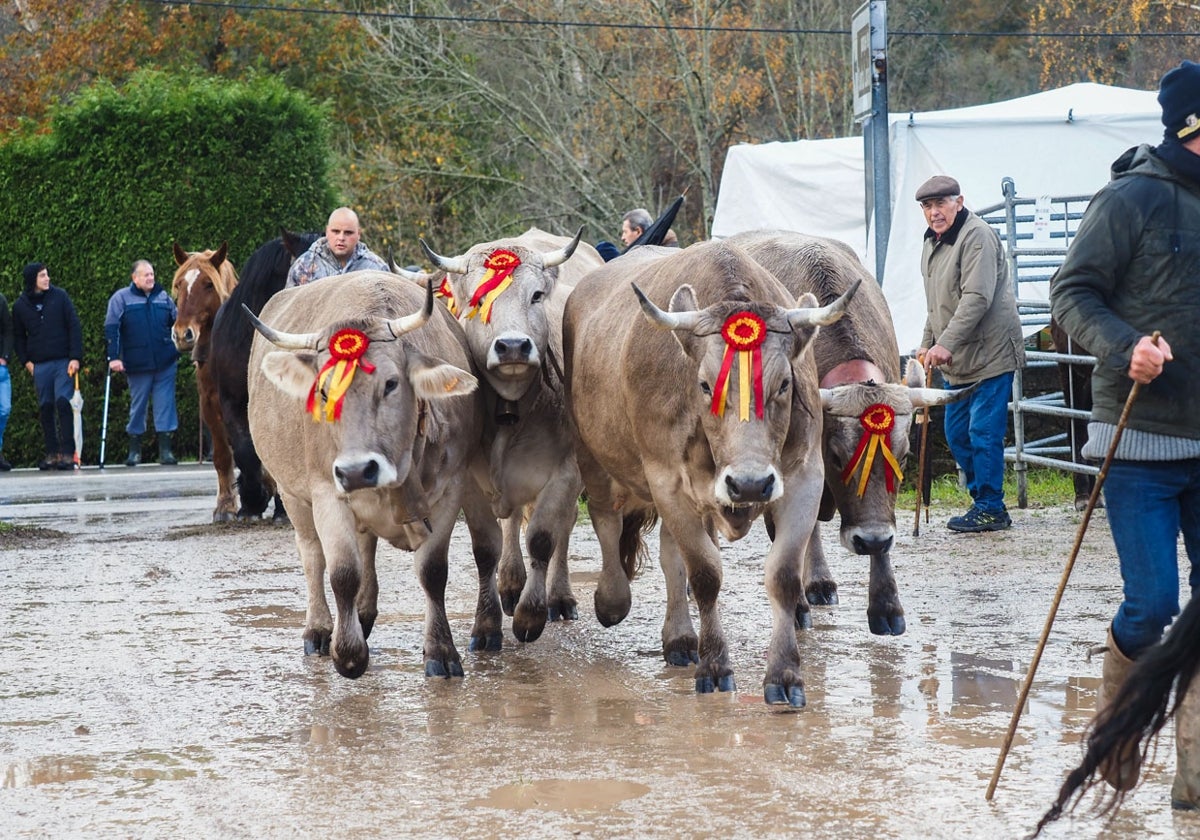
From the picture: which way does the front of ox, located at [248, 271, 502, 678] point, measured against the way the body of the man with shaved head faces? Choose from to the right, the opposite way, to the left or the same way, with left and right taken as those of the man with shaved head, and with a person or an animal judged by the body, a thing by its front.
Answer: the same way

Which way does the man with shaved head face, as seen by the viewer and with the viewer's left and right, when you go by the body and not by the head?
facing the viewer

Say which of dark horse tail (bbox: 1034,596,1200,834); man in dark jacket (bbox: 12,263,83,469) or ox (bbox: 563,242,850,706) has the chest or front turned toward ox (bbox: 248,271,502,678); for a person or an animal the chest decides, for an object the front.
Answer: the man in dark jacket

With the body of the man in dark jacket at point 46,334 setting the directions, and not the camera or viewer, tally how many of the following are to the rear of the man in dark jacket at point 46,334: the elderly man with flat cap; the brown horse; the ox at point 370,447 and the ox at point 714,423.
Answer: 0

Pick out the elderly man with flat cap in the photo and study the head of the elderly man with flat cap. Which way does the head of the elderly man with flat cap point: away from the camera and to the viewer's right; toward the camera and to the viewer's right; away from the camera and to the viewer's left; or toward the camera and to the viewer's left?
toward the camera and to the viewer's left

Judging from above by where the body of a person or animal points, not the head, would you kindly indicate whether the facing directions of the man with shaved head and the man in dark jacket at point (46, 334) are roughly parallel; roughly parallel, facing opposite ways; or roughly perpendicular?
roughly parallel

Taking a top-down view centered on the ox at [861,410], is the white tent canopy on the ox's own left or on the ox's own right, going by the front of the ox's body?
on the ox's own left

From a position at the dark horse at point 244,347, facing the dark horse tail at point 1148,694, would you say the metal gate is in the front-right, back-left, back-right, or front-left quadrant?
front-left

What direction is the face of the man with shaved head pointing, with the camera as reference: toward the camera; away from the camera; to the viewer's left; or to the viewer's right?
toward the camera

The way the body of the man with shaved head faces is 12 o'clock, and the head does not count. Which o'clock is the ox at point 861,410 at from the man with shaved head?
The ox is roughly at 11 o'clock from the man with shaved head.

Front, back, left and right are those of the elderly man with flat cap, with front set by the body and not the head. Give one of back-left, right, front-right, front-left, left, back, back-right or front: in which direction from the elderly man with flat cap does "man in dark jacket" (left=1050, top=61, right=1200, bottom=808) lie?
front-left

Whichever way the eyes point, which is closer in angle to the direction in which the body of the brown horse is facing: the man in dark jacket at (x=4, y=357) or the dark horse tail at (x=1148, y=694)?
the dark horse tail

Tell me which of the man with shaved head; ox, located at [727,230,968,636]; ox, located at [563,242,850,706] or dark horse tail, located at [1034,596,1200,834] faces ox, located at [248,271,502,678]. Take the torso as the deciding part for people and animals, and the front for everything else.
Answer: the man with shaved head

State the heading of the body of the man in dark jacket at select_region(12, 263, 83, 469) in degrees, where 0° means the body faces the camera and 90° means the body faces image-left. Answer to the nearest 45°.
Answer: approximately 0°

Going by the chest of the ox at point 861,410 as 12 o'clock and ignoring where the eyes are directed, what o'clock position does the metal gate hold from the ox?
The metal gate is roughly at 8 o'clock from the ox.
